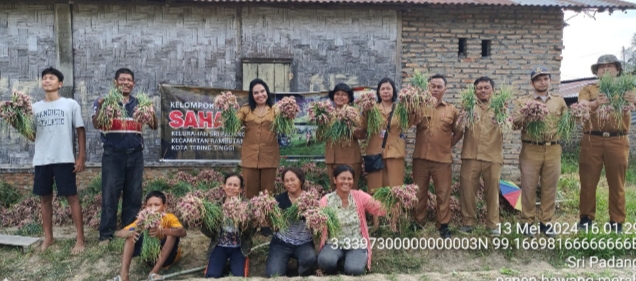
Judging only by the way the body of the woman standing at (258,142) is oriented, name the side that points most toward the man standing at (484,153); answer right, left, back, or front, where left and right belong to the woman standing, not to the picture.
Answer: left

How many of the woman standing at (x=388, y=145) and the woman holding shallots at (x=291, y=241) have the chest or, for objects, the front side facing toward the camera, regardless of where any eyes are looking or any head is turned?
2

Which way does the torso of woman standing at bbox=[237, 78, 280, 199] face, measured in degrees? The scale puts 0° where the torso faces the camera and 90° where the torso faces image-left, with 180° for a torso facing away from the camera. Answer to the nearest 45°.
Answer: approximately 0°
